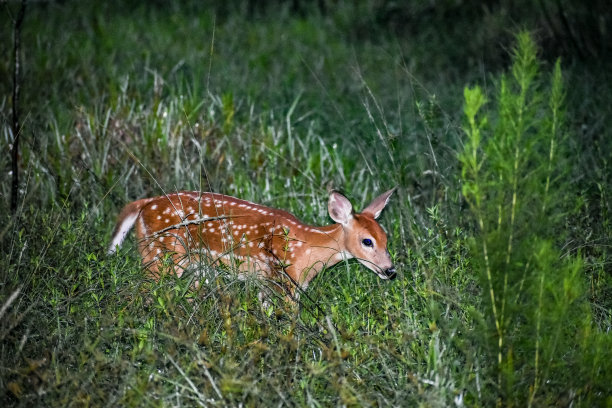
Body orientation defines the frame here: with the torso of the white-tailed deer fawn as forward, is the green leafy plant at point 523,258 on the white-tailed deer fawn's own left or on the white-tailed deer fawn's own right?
on the white-tailed deer fawn's own right

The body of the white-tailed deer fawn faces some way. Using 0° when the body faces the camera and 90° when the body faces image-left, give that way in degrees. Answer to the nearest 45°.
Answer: approximately 270°
